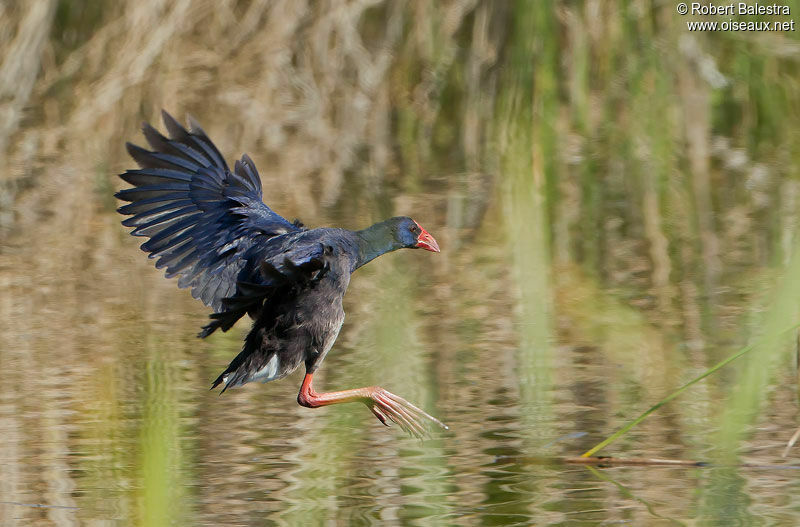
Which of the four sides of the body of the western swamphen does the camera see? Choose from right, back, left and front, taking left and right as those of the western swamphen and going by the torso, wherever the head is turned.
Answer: right
